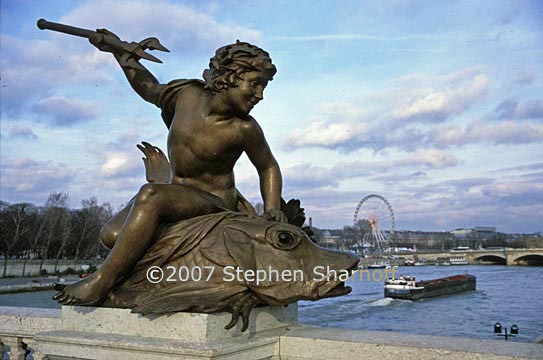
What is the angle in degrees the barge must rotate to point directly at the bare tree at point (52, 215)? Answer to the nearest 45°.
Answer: approximately 135° to its left

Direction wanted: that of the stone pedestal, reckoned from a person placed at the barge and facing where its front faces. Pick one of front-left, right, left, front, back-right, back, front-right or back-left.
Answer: back-right

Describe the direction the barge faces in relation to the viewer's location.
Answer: facing away from the viewer and to the right of the viewer

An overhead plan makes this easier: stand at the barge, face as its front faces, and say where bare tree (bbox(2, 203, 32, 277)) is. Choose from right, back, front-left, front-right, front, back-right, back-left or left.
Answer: back-left

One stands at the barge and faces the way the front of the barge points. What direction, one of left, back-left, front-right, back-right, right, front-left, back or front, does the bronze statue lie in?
back-right

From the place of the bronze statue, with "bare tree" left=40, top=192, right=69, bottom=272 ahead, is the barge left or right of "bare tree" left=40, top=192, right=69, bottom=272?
right

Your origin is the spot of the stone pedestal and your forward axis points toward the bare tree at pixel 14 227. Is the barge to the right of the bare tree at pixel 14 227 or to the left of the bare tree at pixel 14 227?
right
